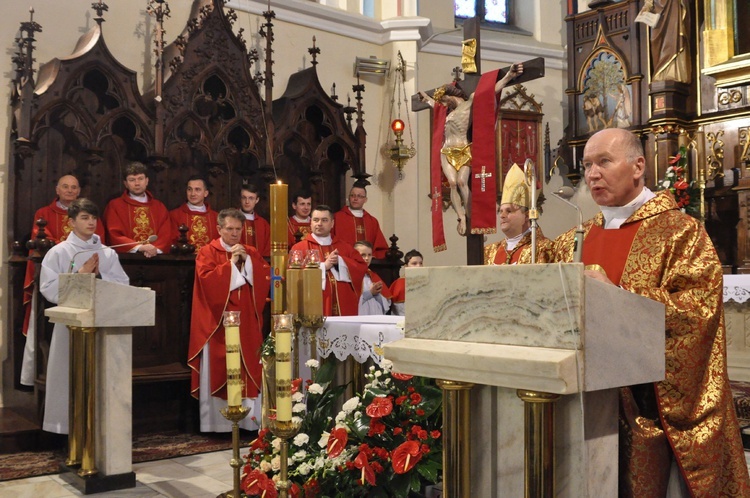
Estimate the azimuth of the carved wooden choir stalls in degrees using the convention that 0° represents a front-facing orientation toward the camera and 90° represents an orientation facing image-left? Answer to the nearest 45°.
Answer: approximately 315°

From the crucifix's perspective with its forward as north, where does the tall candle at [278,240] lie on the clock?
The tall candle is roughly at 1 o'clock from the crucifix.

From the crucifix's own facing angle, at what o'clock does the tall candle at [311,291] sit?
The tall candle is roughly at 2 o'clock from the crucifix.

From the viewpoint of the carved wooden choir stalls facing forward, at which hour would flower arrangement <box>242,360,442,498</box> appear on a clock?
The flower arrangement is roughly at 1 o'clock from the carved wooden choir stalls.

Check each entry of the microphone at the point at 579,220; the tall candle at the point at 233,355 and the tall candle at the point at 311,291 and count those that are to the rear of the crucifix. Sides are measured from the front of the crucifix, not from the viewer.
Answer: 0

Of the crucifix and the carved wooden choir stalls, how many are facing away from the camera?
0

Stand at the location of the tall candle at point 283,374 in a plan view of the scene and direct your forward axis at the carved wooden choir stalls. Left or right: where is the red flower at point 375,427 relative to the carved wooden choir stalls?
right

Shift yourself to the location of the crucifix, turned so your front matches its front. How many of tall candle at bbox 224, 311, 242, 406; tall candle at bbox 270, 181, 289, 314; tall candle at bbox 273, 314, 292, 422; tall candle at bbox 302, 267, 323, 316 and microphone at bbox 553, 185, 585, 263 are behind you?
0

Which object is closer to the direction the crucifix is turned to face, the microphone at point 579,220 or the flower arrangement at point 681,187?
the microphone

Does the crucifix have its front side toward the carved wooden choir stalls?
no

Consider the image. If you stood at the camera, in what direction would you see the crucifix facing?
facing the viewer and to the left of the viewer

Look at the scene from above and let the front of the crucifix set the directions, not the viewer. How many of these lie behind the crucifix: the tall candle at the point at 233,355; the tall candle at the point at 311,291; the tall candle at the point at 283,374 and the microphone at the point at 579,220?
0
